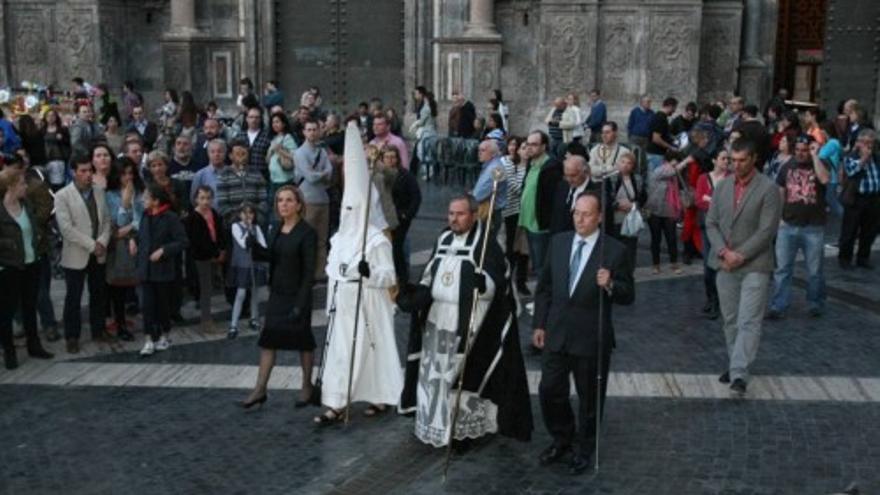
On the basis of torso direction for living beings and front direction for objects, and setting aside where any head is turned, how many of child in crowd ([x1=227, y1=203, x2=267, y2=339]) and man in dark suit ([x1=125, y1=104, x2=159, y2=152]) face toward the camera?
2

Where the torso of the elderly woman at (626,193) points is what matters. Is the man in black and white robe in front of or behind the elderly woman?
in front

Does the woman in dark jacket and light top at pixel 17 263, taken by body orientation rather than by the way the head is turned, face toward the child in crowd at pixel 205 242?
no

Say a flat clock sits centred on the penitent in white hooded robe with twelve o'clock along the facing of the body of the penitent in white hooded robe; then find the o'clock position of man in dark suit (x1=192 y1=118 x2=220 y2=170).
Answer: The man in dark suit is roughly at 4 o'clock from the penitent in white hooded robe.

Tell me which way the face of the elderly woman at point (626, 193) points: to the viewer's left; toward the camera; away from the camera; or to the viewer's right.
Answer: toward the camera

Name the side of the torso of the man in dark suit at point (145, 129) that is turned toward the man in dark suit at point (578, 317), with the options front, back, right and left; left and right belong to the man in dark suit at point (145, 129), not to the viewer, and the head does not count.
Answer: front

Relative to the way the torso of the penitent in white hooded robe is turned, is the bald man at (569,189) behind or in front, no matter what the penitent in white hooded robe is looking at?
behind

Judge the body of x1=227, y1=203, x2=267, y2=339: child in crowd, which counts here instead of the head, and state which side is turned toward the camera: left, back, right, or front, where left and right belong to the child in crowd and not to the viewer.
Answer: front

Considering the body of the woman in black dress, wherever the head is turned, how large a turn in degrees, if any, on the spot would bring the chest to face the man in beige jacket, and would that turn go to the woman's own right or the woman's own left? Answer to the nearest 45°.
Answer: approximately 90° to the woman's own right

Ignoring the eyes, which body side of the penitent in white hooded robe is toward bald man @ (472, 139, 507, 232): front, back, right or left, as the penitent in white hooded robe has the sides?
back

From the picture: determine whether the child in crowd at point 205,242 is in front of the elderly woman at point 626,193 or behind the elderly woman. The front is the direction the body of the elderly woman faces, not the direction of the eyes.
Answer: in front

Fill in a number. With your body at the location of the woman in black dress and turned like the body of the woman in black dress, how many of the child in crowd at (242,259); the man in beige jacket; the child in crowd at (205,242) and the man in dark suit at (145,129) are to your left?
0

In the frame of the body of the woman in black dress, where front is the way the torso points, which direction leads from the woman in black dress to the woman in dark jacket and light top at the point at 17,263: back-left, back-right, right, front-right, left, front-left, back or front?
right

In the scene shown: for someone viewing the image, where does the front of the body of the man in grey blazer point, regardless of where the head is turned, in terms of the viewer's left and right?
facing the viewer and to the left of the viewer

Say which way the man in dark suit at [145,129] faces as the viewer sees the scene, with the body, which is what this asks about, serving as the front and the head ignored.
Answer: toward the camera
